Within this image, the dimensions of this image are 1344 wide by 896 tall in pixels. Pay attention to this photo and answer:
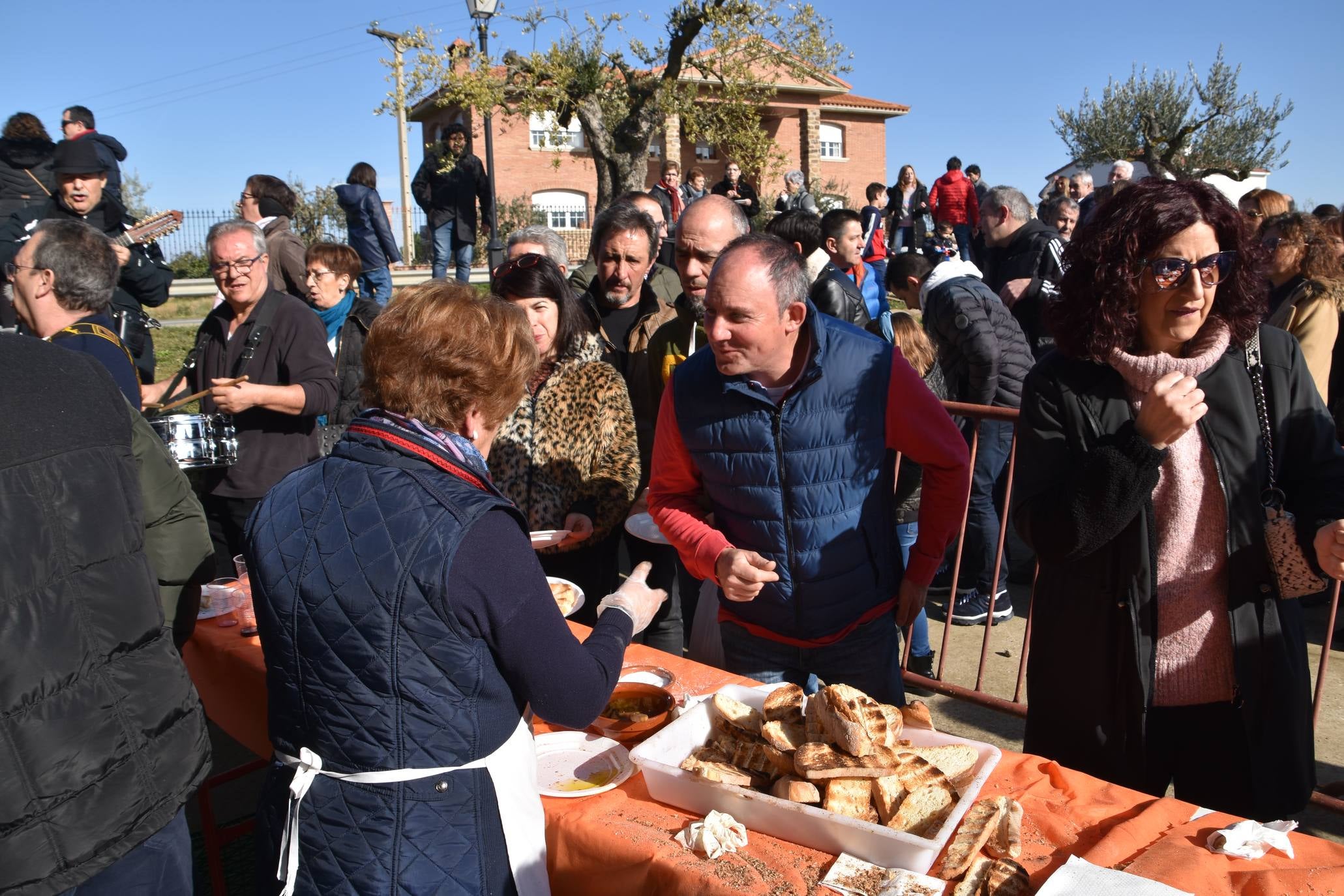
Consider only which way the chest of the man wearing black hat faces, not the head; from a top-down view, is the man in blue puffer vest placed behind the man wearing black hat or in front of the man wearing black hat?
in front

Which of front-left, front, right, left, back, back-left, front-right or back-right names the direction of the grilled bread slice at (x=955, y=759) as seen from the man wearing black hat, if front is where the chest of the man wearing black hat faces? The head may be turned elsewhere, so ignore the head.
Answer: front

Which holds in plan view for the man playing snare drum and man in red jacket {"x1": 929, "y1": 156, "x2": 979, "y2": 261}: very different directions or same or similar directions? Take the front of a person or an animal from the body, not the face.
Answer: very different directions

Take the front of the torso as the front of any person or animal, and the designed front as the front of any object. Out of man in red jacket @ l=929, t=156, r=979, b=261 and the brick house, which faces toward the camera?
the brick house

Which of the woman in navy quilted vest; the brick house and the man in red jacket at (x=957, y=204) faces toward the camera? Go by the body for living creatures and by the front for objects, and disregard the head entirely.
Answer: the brick house

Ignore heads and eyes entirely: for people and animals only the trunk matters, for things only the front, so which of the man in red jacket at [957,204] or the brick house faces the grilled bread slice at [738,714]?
the brick house

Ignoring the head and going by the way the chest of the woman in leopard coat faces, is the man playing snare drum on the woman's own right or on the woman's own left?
on the woman's own right

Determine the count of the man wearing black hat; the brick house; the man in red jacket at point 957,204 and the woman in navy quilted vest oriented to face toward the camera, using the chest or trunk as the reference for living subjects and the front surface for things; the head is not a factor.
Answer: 2

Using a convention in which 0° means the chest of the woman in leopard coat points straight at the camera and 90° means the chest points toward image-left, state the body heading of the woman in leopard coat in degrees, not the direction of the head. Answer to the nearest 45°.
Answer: approximately 45°

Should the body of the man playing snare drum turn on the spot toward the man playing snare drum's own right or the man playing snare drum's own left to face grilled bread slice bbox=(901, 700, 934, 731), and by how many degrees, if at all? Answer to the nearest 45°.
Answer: approximately 45° to the man playing snare drum's own left

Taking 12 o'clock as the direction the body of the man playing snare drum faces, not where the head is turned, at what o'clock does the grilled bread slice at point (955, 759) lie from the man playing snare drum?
The grilled bread slice is roughly at 10 o'clock from the man playing snare drum.

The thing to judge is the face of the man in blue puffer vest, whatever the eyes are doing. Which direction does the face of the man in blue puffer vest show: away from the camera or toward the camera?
toward the camera

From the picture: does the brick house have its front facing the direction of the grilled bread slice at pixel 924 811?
yes

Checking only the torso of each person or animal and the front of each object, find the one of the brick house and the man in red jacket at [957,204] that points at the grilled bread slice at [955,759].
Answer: the brick house

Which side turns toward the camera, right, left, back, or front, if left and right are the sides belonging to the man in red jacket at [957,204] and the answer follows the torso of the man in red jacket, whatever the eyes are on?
back

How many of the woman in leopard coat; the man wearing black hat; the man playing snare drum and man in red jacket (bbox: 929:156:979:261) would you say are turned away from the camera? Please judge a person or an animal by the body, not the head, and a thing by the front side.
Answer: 1

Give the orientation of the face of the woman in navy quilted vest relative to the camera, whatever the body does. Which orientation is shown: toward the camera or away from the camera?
away from the camera

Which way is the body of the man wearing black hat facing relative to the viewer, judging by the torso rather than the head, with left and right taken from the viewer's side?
facing the viewer
